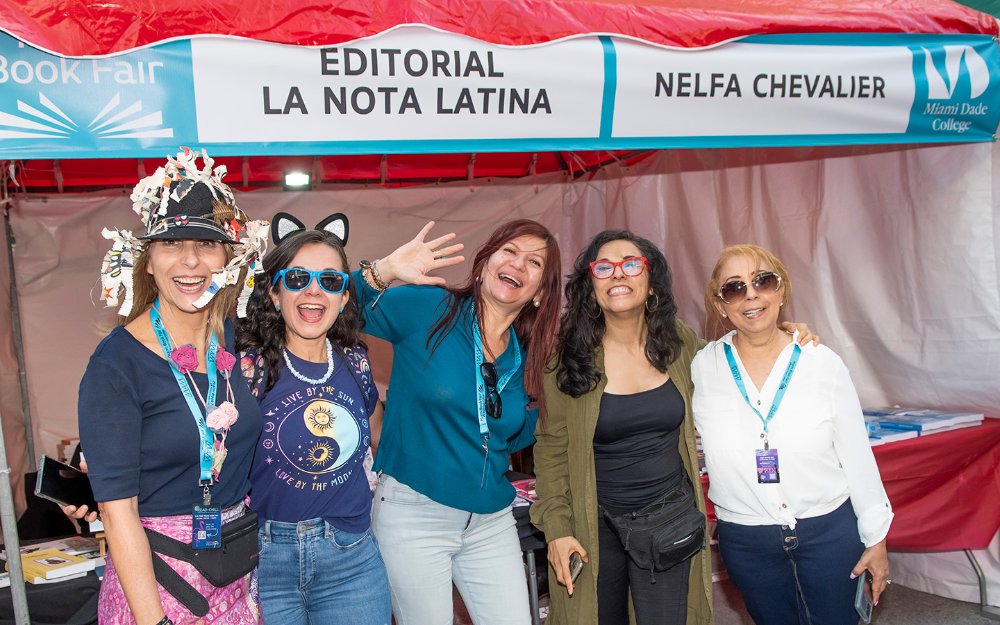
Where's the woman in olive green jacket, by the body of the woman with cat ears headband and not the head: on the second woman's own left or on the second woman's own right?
on the second woman's own left

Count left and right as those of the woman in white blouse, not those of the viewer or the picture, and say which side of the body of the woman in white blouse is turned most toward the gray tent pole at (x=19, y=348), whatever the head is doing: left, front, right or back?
right

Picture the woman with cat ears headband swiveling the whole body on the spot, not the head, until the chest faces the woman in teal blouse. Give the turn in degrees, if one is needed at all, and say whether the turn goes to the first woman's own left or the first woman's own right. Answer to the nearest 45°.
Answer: approximately 135° to the first woman's own left

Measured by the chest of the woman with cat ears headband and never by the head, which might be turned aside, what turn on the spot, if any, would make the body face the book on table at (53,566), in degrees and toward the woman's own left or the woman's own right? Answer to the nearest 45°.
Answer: approximately 135° to the woman's own right

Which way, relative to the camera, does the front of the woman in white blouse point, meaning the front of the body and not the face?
toward the camera

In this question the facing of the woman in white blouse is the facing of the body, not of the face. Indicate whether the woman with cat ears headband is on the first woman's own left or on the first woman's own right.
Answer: on the first woman's own right

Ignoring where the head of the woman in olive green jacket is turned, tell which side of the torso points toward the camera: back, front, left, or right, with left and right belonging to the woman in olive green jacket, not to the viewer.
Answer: front

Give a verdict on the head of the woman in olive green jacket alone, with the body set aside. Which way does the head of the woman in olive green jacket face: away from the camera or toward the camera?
toward the camera

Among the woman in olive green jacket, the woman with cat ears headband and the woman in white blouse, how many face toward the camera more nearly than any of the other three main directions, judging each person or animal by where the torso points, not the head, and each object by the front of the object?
3

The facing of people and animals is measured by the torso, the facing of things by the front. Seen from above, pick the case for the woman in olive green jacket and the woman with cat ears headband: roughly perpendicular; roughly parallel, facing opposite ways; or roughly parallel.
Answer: roughly parallel
